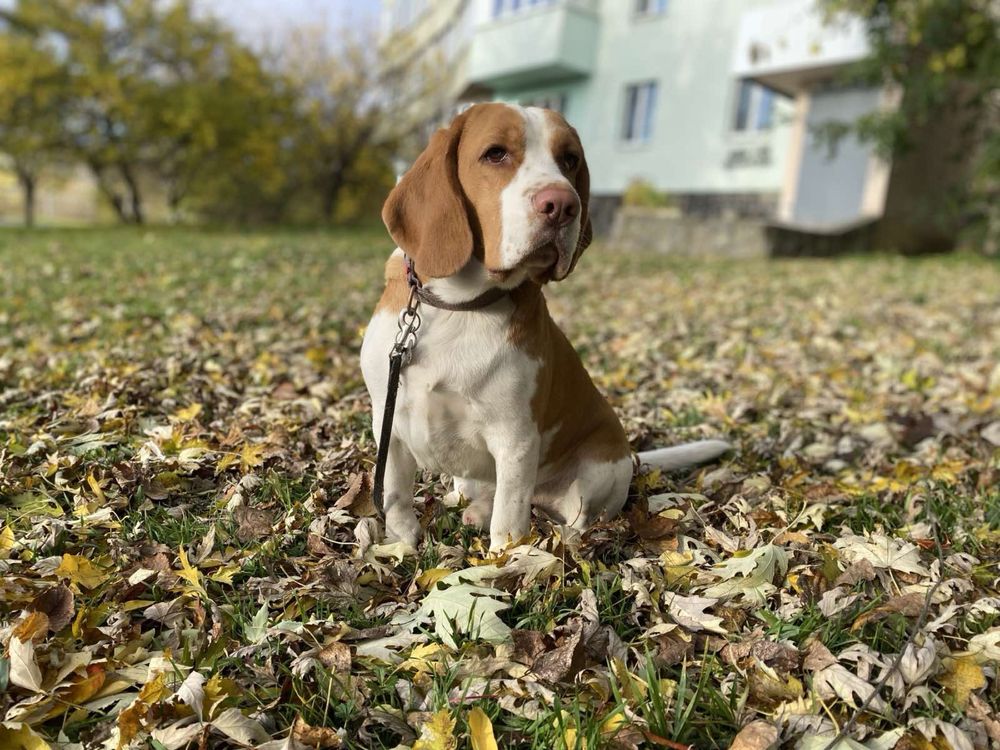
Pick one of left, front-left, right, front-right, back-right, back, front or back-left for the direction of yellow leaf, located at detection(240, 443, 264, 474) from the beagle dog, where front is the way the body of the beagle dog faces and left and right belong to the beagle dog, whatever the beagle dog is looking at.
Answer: right

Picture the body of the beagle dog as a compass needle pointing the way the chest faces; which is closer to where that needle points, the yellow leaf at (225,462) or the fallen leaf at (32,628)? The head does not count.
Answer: the fallen leaf

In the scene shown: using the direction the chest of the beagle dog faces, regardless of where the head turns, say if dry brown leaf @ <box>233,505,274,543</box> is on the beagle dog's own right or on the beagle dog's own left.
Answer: on the beagle dog's own right

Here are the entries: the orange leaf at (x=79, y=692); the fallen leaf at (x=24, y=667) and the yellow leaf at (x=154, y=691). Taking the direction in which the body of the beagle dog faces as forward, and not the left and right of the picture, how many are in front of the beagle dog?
3

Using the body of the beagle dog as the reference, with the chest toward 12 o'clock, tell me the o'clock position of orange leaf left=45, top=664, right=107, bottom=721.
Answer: The orange leaf is roughly at 12 o'clock from the beagle dog.

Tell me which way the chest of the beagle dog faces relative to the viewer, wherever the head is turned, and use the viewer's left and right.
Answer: facing the viewer and to the left of the viewer

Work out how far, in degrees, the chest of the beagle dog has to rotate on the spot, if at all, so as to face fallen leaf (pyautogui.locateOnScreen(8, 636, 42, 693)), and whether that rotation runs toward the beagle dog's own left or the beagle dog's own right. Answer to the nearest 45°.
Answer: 0° — it already faces it

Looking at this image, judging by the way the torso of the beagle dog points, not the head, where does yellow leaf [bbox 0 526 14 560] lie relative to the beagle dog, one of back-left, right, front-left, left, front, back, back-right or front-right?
front-right

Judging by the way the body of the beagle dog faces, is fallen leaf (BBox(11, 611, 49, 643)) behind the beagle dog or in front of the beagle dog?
in front

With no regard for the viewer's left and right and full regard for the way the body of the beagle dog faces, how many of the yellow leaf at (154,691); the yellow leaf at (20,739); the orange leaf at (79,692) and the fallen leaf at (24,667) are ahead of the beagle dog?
4

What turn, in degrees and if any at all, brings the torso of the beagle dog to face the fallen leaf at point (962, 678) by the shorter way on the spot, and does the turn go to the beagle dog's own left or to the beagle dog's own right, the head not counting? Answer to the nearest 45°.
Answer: approximately 135° to the beagle dog's own left

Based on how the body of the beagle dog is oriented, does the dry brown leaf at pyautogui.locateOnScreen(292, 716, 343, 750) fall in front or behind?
in front

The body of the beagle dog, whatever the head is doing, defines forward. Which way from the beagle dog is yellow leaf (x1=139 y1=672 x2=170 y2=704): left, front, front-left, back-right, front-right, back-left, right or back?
front

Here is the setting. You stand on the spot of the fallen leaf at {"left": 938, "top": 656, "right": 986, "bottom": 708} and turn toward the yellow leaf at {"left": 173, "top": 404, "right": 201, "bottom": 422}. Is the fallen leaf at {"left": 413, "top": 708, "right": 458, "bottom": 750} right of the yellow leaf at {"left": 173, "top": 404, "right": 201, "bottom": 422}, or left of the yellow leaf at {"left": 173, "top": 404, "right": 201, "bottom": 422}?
left

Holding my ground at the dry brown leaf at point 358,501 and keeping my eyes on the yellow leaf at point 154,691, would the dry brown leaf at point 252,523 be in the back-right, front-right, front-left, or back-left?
front-right

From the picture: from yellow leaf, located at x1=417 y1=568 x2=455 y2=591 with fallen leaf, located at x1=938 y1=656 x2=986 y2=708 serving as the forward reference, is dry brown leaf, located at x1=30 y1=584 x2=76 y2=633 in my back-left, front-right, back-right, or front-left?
back-right

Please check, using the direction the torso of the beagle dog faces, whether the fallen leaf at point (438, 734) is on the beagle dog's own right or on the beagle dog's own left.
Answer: on the beagle dog's own left
